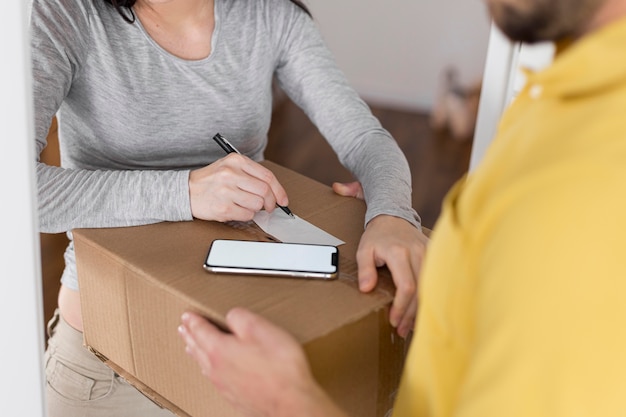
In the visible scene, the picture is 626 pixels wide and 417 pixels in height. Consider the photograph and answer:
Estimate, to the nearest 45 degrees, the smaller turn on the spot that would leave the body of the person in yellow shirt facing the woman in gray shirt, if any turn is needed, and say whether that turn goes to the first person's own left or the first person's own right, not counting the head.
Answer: approximately 45° to the first person's own right

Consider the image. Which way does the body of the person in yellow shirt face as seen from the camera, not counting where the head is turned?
to the viewer's left
